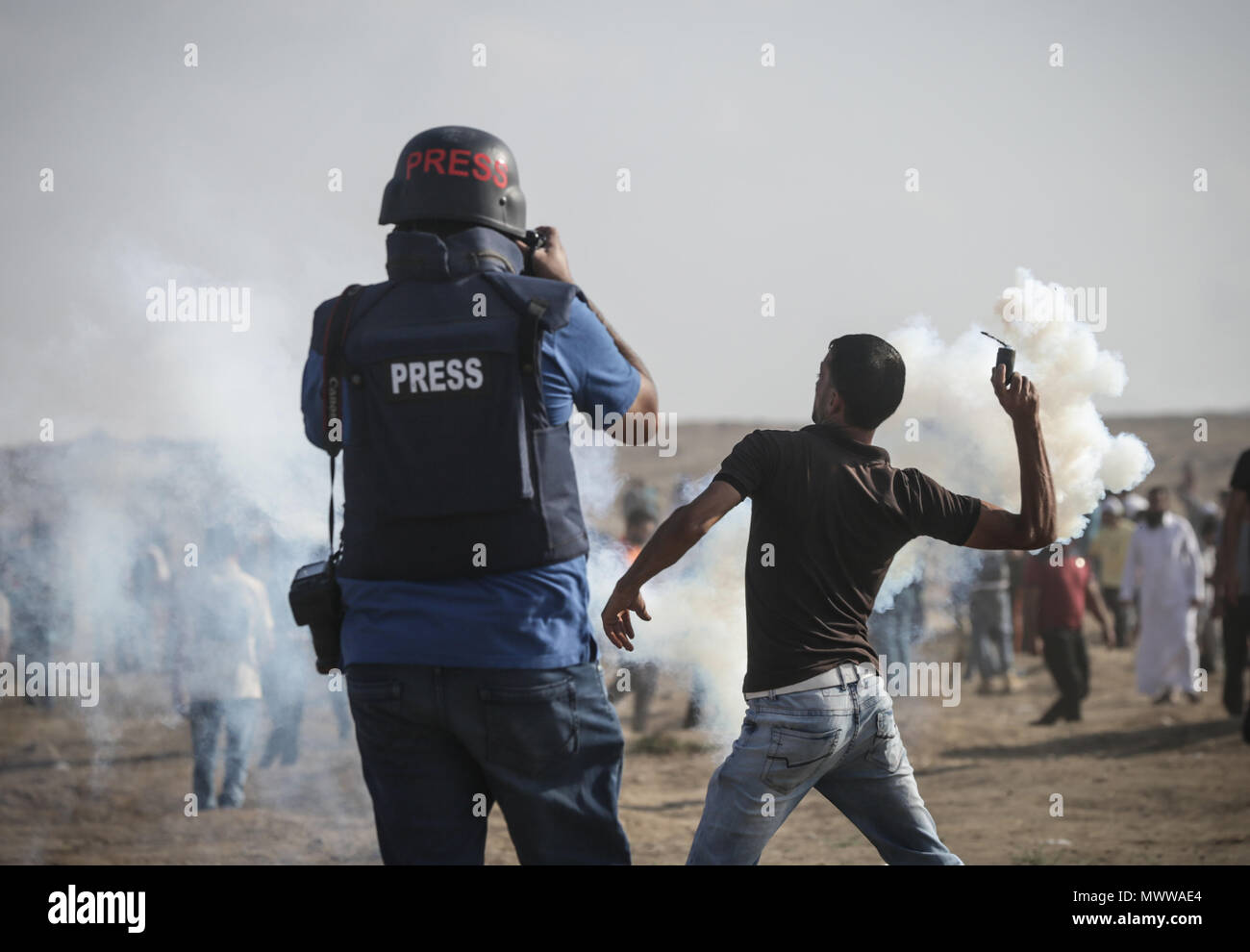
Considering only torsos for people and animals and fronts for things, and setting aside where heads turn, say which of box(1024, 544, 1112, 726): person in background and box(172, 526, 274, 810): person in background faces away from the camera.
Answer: box(172, 526, 274, 810): person in background

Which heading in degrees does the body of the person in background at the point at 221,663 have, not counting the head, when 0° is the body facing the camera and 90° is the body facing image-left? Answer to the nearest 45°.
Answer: approximately 180°

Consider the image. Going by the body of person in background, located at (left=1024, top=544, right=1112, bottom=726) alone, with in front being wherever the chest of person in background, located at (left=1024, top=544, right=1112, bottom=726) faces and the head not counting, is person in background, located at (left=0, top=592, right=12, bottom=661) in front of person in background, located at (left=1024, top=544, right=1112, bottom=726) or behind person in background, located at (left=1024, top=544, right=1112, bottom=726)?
in front

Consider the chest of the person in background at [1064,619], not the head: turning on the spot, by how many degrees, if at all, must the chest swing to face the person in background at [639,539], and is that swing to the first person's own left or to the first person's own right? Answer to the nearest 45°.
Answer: approximately 45° to the first person's own right
